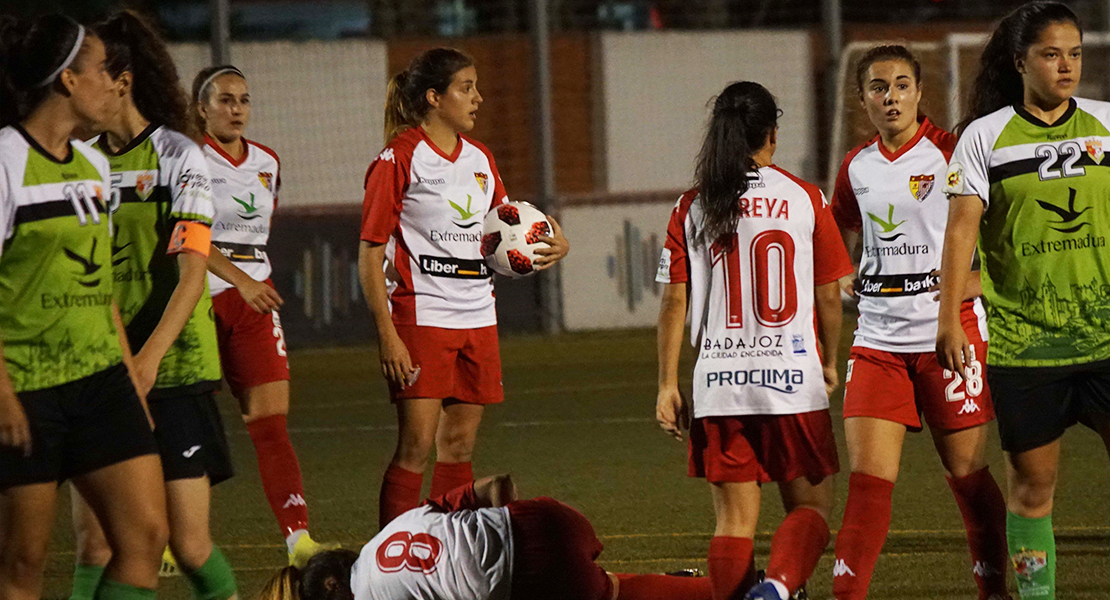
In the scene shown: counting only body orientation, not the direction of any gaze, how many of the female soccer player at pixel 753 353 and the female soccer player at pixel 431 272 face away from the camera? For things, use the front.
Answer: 1

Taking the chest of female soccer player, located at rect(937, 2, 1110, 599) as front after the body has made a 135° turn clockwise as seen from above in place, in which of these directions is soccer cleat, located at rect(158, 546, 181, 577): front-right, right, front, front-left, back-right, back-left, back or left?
front

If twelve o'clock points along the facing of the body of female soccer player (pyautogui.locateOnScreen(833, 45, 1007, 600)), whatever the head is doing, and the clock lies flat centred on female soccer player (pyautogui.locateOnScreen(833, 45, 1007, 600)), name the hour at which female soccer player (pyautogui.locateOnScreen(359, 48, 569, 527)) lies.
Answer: female soccer player (pyautogui.locateOnScreen(359, 48, 569, 527)) is roughly at 3 o'clock from female soccer player (pyautogui.locateOnScreen(833, 45, 1007, 600)).

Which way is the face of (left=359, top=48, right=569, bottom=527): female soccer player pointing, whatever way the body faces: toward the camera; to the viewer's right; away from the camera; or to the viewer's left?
to the viewer's right

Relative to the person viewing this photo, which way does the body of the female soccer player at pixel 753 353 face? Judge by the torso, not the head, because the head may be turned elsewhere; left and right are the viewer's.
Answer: facing away from the viewer

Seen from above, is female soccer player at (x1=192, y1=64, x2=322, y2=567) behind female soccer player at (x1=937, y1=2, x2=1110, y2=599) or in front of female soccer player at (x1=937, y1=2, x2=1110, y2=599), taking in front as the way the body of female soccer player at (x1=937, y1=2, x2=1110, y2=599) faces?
behind

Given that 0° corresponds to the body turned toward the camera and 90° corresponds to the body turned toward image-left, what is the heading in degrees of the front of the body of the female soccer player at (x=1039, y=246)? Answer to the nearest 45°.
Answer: approximately 315°

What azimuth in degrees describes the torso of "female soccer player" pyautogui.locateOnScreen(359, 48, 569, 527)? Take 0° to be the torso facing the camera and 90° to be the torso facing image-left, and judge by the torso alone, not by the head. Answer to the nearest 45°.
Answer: approximately 315°
